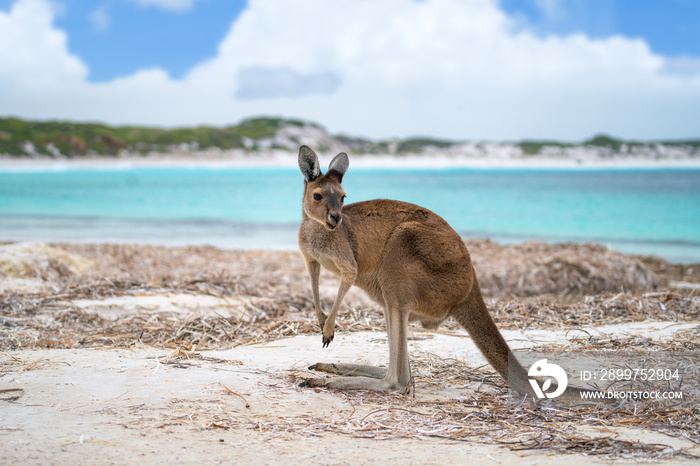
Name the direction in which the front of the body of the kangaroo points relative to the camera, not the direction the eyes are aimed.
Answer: to the viewer's left
